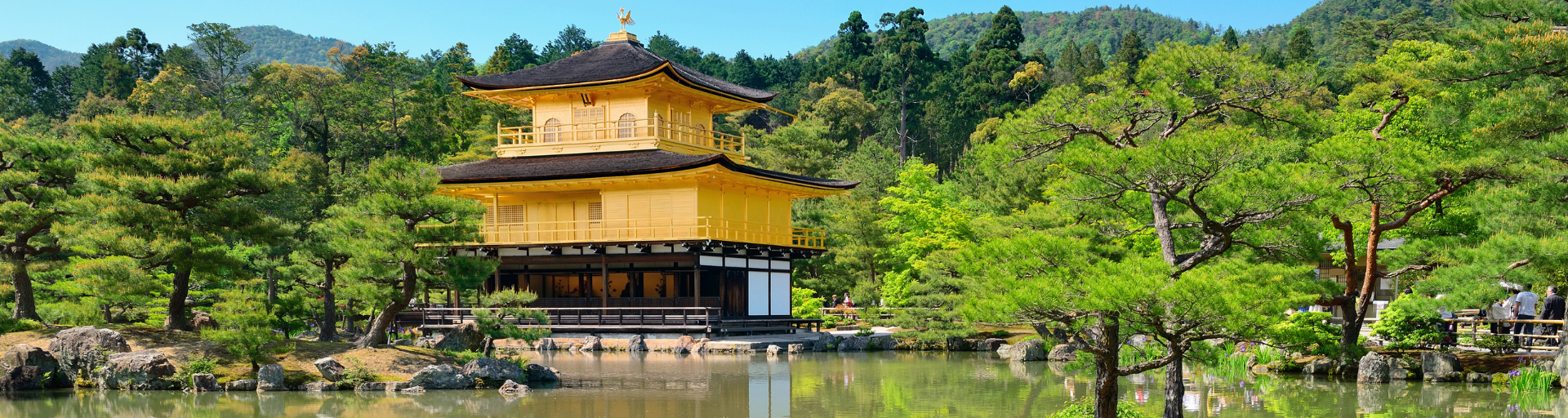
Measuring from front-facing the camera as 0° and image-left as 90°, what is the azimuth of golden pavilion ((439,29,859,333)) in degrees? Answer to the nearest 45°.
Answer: approximately 45°

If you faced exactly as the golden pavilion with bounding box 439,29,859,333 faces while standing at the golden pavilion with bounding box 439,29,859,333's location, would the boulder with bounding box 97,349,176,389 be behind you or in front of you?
in front

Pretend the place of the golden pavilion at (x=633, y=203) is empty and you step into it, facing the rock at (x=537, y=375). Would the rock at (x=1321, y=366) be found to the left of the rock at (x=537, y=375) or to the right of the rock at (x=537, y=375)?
left

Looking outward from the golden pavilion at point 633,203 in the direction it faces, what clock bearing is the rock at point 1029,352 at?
The rock is roughly at 9 o'clock from the golden pavilion.

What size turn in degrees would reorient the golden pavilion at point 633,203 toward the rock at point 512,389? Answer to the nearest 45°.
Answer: approximately 45° to its left

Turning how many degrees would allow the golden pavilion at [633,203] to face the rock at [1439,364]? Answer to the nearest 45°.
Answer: approximately 90° to its left

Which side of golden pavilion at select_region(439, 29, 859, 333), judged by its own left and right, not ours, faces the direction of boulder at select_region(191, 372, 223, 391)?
front

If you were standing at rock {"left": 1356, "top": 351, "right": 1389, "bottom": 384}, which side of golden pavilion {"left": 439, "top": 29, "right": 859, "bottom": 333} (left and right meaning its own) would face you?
left

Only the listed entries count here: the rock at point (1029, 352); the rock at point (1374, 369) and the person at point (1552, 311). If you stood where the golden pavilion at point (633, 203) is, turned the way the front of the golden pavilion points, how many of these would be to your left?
3

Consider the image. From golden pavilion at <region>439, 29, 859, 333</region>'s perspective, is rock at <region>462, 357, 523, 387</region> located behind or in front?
in front

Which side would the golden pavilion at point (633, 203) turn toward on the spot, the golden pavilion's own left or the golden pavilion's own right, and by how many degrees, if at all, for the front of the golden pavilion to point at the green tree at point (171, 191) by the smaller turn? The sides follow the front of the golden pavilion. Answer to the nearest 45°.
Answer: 0° — it already faces it

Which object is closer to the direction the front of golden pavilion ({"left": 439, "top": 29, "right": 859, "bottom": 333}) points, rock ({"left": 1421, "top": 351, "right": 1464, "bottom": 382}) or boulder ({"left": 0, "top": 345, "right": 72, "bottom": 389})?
the boulder

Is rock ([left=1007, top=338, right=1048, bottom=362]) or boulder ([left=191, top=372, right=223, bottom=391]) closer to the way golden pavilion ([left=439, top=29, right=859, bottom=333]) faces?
the boulder
